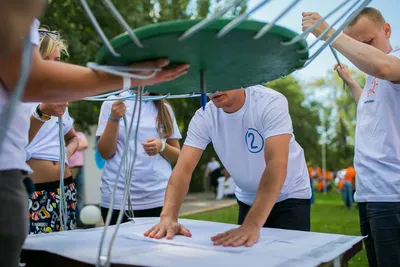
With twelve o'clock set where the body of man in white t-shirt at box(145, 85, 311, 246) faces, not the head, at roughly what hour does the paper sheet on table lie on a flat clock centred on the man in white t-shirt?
The paper sheet on table is roughly at 11 o'clock from the man in white t-shirt.

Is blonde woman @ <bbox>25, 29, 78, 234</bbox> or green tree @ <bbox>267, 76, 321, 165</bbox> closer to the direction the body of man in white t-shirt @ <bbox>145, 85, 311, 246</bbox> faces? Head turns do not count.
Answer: the blonde woman

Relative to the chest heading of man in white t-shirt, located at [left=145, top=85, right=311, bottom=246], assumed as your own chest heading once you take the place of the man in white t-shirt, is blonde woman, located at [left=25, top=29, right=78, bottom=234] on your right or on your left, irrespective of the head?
on your right

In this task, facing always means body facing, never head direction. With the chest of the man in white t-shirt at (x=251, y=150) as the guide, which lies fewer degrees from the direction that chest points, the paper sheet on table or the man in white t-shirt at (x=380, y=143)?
the paper sheet on table

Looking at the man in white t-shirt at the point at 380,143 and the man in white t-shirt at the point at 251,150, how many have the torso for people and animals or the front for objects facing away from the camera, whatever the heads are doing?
0

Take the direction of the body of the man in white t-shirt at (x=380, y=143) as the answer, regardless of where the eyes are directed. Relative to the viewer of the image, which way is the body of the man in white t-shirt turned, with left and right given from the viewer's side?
facing the viewer and to the left of the viewer

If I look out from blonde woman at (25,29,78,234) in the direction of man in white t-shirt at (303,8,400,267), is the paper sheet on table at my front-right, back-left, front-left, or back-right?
front-right

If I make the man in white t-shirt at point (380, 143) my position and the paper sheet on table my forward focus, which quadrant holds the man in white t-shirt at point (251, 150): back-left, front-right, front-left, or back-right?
front-right

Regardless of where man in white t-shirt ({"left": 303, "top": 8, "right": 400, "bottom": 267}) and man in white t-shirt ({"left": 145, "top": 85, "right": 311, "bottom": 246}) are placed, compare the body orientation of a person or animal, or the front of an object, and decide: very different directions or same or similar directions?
same or similar directions

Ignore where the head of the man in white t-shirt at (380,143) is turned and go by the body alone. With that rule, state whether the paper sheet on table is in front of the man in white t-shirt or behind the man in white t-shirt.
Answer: in front

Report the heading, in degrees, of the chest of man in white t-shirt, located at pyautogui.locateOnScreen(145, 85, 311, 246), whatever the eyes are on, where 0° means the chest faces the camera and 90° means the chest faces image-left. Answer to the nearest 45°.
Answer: approximately 45°
